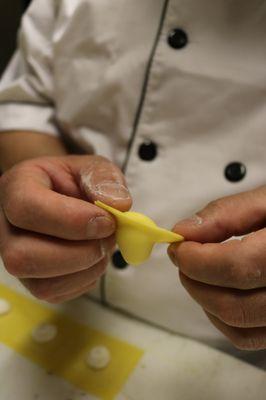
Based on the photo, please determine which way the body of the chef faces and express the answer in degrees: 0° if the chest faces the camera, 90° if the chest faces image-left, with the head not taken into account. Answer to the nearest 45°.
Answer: approximately 0°
